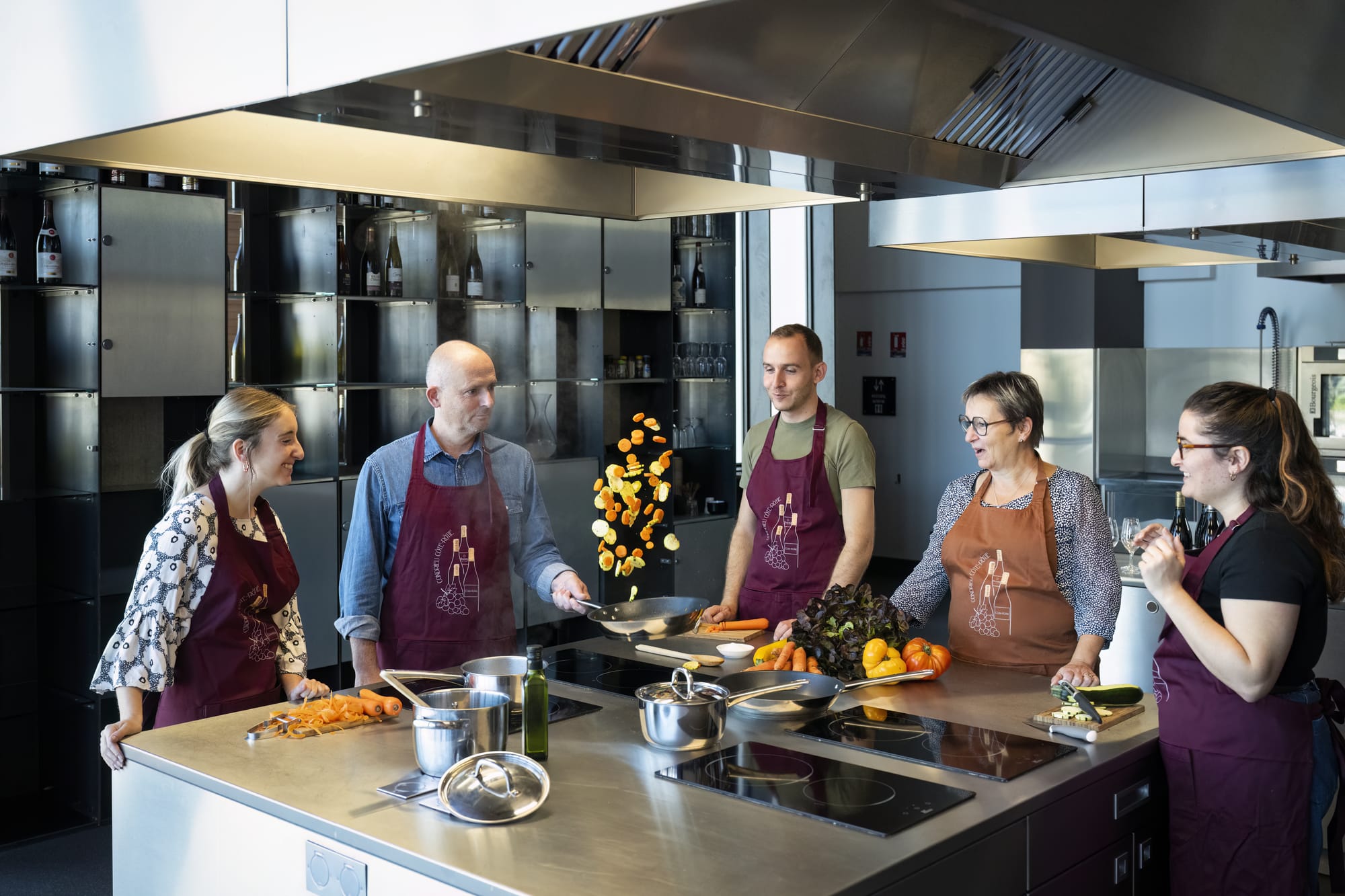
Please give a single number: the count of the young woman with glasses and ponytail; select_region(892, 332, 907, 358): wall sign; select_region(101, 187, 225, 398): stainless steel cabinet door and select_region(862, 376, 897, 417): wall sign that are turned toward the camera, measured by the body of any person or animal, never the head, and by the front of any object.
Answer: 3

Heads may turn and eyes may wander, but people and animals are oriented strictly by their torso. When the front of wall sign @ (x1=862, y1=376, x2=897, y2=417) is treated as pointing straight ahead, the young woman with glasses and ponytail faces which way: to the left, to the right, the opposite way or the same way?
to the right

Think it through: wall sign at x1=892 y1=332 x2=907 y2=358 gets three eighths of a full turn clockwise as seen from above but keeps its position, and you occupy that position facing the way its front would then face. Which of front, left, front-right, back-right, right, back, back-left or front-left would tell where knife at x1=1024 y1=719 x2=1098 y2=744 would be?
back-left

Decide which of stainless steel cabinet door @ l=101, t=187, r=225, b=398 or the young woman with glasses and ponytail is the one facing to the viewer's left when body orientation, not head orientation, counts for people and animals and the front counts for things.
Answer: the young woman with glasses and ponytail

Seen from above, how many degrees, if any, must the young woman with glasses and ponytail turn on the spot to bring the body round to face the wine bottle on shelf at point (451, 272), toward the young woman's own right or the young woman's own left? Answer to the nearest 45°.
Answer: approximately 45° to the young woman's own right

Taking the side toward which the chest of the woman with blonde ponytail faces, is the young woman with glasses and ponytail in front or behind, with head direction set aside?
in front

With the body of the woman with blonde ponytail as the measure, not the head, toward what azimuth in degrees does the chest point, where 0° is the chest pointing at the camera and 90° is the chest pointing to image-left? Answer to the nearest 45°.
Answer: approximately 315°

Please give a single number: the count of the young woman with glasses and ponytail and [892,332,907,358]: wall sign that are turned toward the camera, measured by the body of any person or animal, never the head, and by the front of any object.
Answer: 1

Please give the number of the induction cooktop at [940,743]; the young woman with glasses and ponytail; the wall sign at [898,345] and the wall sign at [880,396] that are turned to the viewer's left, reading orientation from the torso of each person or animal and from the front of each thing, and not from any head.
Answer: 1

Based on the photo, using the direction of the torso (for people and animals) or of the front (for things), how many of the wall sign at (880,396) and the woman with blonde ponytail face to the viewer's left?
0

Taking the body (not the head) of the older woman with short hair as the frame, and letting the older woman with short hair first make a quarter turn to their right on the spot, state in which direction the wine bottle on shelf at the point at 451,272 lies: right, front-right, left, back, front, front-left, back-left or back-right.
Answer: front

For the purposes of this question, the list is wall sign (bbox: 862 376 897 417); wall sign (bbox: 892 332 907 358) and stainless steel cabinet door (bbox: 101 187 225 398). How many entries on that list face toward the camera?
3

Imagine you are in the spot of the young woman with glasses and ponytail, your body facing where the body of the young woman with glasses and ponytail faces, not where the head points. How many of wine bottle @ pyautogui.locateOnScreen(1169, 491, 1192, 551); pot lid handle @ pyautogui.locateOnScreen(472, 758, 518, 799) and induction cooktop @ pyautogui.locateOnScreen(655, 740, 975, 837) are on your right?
1

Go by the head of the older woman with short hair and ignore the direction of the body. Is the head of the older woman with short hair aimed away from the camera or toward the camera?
toward the camera

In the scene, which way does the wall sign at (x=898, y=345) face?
toward the camera

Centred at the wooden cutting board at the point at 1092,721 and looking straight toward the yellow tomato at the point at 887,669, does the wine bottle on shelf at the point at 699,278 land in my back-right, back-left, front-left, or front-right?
front-right

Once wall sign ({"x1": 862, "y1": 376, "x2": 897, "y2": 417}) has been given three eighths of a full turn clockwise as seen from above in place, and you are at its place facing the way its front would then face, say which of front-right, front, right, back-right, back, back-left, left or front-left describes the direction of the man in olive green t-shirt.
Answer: back-left

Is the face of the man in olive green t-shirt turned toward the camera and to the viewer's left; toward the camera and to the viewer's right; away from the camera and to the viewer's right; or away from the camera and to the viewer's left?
toward the camera and to the viewer's left

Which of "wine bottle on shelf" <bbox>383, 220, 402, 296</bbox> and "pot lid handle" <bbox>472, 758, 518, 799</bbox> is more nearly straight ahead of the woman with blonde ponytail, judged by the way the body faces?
the pot lid handle
